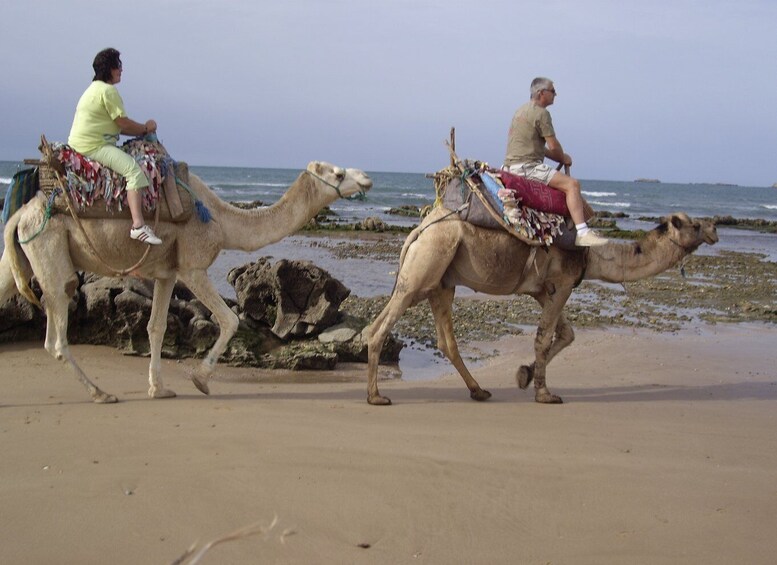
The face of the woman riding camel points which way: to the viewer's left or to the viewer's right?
to the viewer's right

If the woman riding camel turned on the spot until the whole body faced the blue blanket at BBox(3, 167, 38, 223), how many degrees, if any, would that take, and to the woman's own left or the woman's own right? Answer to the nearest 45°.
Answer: approximately 180°

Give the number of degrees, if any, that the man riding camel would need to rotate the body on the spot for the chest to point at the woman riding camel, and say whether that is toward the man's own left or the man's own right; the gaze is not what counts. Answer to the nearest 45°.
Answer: approximately 135° to the man's own right

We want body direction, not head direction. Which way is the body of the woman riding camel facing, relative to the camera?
to the viewer's right

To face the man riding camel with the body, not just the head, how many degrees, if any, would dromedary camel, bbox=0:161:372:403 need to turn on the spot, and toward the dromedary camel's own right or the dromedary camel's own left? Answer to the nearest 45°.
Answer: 0° — it already faces them

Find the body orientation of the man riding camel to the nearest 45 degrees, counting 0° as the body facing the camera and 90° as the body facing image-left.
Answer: approximately 270°

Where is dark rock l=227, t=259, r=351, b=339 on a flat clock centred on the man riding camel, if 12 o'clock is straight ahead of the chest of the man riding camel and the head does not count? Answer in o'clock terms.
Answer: The dark rock is roughly at 7 o'clock from the man riding camel.

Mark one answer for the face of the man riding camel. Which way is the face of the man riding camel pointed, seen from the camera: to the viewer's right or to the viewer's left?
to the viewer's right

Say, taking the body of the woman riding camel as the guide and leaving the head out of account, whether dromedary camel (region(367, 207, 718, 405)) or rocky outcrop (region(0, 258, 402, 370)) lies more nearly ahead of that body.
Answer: the dromedary camel

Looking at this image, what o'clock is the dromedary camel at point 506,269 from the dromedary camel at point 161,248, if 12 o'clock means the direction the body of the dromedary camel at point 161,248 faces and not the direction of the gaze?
the dromedary camel at point 506,269 is roughly at 12 o'clock from the dromedary camel at point 161,248.

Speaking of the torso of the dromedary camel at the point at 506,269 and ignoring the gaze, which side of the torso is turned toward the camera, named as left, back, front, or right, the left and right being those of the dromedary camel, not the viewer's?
right

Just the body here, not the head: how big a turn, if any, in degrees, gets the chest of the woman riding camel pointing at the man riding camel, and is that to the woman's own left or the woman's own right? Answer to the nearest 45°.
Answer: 0° — they already face them

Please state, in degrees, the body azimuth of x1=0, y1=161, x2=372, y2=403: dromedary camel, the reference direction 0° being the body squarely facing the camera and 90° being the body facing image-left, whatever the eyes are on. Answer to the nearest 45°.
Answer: approximately 270°

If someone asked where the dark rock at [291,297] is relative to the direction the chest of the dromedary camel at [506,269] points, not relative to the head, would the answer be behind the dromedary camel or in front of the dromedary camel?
behind
